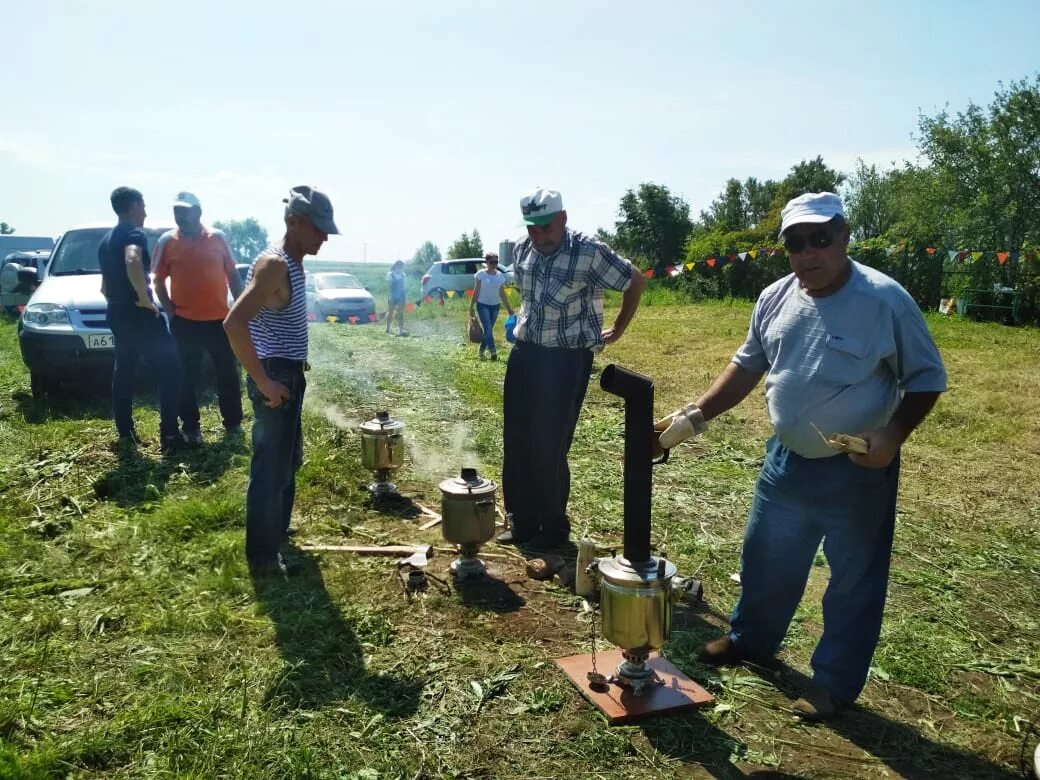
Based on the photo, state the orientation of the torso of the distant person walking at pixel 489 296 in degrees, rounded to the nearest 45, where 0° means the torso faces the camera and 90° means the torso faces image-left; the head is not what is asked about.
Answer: approximately 0°

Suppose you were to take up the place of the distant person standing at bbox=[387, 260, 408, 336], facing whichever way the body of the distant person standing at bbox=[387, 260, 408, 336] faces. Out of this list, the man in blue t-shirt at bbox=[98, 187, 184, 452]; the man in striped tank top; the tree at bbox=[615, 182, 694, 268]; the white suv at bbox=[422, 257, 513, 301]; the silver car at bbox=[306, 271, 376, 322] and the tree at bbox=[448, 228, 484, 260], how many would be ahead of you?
2

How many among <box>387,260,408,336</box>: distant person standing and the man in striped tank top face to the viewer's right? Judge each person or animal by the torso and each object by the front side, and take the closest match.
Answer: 1

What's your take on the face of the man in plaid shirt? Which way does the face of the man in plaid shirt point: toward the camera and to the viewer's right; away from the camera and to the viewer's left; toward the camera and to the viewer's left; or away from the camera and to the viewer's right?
toward the camera and to the viewer's left

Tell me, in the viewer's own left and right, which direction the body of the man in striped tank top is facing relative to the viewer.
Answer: facing to the right of the viewer

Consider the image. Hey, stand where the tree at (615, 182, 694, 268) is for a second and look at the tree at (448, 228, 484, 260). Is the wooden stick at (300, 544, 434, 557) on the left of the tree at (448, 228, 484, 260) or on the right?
left

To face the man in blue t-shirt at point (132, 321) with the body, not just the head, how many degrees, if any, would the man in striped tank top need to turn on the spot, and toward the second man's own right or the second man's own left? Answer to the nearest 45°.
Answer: approximately 90° to the second man's own left

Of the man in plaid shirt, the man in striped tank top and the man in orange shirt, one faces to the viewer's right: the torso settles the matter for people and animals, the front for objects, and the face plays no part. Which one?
the man in striped tank top

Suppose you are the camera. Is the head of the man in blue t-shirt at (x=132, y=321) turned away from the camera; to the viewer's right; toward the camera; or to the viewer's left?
to the viewer's right

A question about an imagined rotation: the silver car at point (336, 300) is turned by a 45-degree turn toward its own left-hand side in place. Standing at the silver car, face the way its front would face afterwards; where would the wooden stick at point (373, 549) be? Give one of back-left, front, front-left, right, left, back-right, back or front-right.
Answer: right
